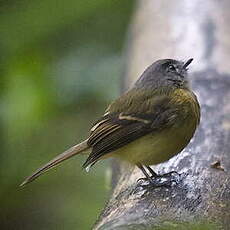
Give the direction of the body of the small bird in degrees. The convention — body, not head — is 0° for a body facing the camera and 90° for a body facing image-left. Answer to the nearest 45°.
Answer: approximately 270°
